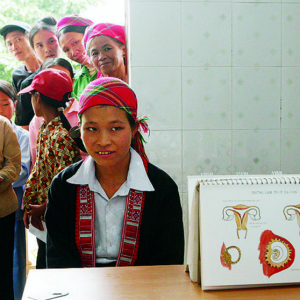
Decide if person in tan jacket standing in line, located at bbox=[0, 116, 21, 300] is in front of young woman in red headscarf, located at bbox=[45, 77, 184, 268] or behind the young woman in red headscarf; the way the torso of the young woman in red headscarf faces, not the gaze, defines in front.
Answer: behind
